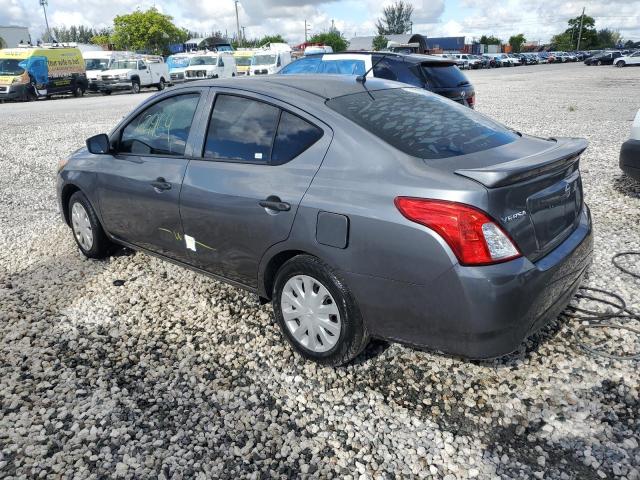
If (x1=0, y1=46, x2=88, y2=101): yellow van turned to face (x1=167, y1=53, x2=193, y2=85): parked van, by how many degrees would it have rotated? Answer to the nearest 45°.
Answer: approximately 180°

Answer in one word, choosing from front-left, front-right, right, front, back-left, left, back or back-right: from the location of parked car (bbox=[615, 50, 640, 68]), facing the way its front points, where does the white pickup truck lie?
front-left

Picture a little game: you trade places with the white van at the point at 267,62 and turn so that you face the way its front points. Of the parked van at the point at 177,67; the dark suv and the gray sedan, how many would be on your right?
1

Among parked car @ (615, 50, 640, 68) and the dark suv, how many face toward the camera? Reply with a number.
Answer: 0

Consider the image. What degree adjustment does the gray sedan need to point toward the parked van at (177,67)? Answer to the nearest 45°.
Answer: approximately 45° to its right

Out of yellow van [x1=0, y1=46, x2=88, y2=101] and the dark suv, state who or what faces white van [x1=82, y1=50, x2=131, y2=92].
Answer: the dark suv

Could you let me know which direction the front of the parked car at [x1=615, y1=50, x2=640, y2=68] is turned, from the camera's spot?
facing to the left of the viewer

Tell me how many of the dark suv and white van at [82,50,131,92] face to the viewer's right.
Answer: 0

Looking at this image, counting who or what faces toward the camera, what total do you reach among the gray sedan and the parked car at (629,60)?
0

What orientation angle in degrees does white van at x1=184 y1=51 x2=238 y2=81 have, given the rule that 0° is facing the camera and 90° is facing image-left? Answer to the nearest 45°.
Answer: approximately 45°
